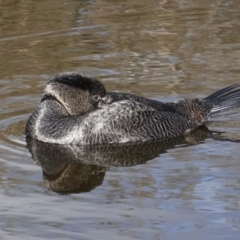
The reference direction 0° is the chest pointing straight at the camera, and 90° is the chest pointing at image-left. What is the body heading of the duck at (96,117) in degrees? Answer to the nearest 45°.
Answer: approximately 90°
